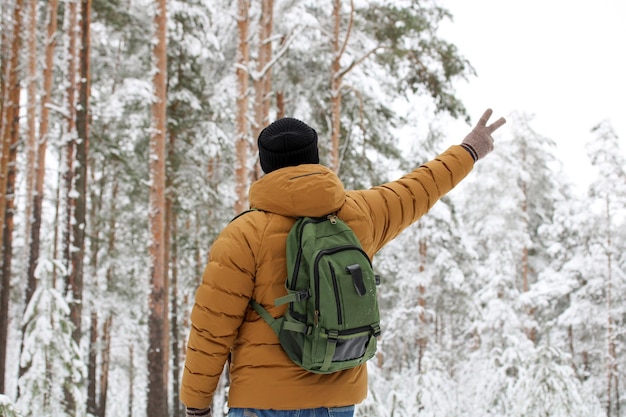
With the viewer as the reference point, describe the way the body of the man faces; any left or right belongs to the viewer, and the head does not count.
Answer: facing away from the viewer

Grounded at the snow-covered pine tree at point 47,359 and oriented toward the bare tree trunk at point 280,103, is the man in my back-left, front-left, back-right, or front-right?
back-right

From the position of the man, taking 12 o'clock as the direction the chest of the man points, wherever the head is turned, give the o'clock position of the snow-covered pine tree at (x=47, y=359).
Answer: The snow-covered pine tree is roughly at 11 o'clock from the man.

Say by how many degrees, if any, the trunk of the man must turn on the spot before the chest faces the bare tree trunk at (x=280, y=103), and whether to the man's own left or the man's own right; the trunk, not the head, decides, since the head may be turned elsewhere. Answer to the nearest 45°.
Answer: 0° — they already face it

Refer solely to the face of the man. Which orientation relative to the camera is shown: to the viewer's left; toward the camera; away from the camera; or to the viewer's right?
away from the camera
